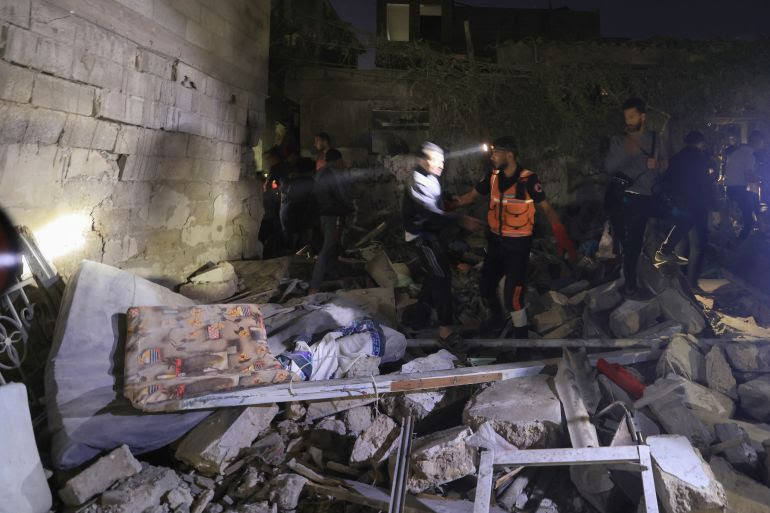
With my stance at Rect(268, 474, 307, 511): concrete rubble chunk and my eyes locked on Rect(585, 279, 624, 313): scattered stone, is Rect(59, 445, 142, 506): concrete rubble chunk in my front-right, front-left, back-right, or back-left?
back-left

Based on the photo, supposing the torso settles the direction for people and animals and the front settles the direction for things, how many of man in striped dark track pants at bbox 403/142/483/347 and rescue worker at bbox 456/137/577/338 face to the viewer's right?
1

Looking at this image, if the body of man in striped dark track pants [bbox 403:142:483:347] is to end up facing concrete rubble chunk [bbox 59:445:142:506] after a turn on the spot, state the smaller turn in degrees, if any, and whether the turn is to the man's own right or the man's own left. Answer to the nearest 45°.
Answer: approximately 135° to the man's own right

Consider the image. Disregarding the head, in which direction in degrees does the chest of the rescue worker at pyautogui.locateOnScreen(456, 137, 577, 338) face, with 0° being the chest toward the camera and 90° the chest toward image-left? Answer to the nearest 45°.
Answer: approximately 45°

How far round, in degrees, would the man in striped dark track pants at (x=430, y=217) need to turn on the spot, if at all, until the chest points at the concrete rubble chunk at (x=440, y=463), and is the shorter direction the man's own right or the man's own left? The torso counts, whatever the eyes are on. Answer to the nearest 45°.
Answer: approximately 90° to the man's own right

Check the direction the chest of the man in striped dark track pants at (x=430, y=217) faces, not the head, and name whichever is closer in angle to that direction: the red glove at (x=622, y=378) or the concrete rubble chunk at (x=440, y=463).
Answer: the red glove

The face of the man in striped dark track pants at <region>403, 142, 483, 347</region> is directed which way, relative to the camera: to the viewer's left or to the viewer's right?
to the viewer's right

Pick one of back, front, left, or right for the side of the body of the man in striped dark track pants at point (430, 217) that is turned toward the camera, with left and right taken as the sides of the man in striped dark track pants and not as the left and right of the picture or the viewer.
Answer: right
